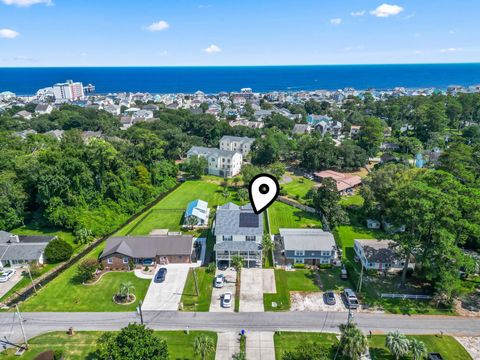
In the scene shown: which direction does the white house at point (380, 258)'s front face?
toward the camera

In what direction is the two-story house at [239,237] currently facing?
toward the camera

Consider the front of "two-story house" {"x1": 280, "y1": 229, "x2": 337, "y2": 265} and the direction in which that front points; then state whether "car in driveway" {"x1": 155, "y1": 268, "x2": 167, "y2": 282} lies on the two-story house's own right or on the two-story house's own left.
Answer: on the two-story house's own right

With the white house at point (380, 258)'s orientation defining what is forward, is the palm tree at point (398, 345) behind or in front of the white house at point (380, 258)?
in front

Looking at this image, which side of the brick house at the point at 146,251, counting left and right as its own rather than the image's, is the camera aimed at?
front

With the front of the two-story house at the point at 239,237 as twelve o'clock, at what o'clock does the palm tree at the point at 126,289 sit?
The palm tree is roughly at 2 o'clock from the two-story house.

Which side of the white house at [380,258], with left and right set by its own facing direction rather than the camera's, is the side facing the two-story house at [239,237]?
right

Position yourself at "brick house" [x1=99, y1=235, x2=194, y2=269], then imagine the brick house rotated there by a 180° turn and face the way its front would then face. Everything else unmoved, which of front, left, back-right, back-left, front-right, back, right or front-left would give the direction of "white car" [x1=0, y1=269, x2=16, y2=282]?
left

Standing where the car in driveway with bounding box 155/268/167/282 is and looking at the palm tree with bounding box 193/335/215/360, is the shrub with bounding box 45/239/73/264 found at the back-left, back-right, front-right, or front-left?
back-right

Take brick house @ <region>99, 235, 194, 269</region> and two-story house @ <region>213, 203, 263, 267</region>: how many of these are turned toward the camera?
2

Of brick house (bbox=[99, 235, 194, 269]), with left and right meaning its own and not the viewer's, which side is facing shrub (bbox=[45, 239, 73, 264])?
right

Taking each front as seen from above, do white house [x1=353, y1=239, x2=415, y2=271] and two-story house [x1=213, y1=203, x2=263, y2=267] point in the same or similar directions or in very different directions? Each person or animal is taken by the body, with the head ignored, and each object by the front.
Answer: same or similar directions

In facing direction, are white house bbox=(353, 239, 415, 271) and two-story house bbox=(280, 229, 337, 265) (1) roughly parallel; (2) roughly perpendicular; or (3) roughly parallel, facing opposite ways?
roughly parallel

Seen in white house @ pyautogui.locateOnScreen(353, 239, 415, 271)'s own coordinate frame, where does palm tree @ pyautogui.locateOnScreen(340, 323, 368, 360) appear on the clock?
The palm tree is roughly at 12 o'clock from the white house.

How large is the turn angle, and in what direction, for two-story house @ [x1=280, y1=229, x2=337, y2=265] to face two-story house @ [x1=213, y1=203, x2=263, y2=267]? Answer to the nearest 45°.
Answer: approximately 90° to its right

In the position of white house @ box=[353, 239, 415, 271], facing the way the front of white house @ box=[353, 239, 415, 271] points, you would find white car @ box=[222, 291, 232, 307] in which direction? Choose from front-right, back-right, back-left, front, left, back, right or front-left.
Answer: front-right
